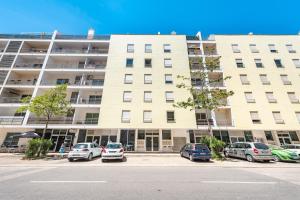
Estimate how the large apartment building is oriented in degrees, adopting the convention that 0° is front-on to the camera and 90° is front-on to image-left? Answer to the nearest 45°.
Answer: approximately 0°

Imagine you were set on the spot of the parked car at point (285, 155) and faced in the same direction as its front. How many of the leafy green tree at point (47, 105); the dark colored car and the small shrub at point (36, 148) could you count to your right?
3

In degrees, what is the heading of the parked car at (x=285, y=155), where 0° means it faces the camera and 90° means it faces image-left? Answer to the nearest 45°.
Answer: approximately 315°
